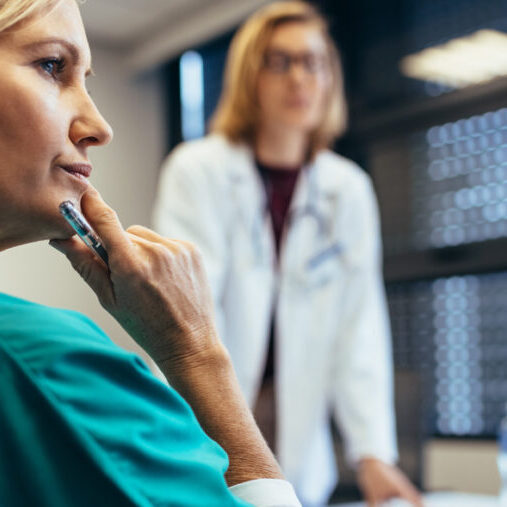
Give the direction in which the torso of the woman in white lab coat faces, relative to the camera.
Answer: toward the camera

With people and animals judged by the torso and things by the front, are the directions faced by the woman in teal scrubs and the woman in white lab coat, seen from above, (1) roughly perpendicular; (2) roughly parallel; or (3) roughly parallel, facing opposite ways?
roughly perpendicular

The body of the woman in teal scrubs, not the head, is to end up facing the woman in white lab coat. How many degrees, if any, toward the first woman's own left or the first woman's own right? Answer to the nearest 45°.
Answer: approximately 90° to the first woman's own left

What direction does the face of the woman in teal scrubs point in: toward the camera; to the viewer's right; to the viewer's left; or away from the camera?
to the viewer's right

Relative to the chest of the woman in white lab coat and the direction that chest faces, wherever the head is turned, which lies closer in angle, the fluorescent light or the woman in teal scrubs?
the woman in teal scrubs

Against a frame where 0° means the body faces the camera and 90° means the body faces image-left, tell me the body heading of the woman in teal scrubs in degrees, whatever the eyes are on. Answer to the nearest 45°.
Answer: approximately 270°

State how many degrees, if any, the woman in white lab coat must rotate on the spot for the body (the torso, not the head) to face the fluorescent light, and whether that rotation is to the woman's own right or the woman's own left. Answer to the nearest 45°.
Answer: approximately 135° to the woman's own left

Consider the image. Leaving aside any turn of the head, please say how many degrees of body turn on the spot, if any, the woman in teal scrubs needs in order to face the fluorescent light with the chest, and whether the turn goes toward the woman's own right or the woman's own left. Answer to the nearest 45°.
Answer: approximately 45° to the woman's own left

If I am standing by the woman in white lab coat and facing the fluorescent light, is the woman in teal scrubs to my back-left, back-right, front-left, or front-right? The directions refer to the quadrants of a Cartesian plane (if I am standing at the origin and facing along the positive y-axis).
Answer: back-right

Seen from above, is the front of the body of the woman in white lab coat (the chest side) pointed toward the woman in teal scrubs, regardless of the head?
yes

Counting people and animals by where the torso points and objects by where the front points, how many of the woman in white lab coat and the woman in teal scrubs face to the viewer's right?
1
